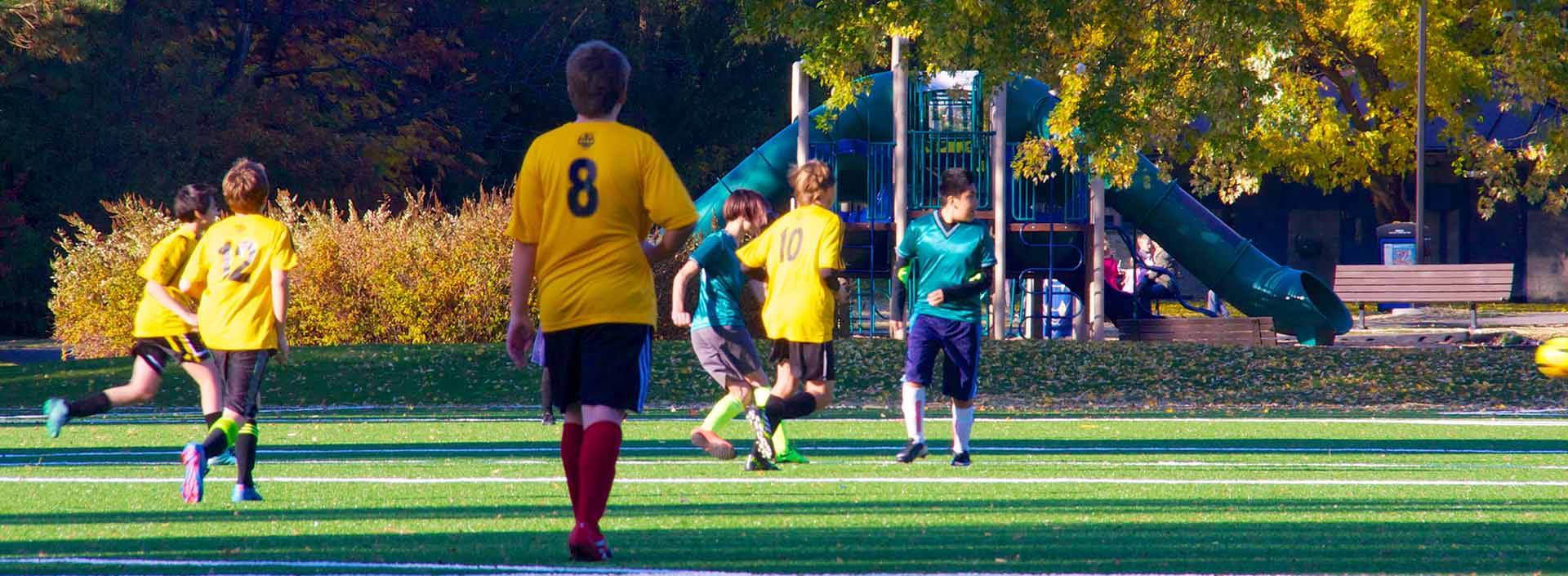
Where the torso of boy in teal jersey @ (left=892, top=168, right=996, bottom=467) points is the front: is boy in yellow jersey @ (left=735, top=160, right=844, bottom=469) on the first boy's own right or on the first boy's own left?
on the first boy's own right

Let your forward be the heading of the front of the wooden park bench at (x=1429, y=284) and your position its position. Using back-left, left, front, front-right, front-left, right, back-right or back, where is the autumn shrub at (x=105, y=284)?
right

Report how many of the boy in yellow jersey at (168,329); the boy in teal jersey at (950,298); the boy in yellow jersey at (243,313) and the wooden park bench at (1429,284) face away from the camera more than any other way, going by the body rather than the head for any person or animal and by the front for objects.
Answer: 2

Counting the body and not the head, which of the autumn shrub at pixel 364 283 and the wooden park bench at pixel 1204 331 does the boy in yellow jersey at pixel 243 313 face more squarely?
the autumn shrub

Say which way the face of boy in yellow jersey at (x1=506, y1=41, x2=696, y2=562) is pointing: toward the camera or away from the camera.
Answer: away from the camera

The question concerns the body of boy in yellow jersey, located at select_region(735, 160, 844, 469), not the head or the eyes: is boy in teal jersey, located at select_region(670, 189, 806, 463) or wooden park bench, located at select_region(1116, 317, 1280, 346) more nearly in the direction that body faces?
the wooden park bench

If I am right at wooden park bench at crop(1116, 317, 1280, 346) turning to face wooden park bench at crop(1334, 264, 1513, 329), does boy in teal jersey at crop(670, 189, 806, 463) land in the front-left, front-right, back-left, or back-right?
back-right

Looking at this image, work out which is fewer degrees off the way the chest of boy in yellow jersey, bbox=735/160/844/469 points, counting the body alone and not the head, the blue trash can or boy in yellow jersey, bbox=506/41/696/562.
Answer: the blue trash can

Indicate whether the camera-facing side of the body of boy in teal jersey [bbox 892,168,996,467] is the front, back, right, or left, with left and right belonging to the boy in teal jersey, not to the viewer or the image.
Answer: front
